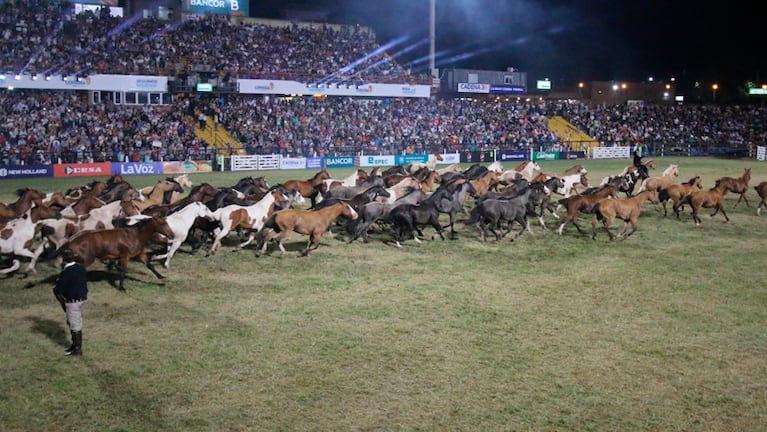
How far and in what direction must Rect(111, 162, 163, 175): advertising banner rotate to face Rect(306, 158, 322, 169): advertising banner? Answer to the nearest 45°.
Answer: approximately 90° to its left

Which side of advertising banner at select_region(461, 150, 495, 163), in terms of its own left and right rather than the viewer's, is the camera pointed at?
front

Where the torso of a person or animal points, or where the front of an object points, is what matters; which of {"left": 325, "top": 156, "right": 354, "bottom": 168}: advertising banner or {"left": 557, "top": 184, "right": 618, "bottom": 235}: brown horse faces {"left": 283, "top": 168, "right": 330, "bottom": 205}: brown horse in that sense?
the advertising banner

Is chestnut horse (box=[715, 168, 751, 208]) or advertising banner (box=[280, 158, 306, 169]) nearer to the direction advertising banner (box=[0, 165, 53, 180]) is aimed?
the chestnut horse

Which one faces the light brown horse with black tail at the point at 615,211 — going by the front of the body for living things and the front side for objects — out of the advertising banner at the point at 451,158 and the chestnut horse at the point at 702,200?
the advertising banner

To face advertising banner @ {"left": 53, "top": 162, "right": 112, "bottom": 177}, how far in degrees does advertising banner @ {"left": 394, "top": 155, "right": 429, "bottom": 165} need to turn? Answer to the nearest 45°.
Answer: approximately 45° to its right

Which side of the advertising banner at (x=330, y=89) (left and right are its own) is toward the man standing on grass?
front

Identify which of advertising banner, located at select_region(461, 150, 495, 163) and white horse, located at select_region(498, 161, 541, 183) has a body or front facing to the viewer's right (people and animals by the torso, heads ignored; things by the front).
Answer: the white horse

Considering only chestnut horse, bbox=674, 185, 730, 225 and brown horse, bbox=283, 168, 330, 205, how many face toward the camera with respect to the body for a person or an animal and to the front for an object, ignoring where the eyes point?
0

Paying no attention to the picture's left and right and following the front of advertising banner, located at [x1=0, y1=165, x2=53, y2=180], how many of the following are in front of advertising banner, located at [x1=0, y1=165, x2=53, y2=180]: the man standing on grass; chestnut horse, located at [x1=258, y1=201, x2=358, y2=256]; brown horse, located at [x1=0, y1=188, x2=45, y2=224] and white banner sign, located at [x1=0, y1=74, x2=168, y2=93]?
3

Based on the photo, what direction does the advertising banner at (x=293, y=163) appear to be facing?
toward the camera

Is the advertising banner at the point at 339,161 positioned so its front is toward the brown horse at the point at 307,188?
yes

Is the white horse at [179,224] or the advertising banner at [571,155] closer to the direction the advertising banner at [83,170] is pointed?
the white horse

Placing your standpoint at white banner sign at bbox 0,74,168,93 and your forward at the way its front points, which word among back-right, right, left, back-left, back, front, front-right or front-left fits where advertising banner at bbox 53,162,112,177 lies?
front

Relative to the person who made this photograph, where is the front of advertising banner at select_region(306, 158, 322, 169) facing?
facing the viewer

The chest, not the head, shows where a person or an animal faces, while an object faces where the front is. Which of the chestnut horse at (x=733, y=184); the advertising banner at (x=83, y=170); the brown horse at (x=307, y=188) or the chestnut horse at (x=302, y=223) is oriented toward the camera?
the advertising banner

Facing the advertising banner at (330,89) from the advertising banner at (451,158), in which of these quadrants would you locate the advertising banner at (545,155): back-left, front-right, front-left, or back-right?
back-right

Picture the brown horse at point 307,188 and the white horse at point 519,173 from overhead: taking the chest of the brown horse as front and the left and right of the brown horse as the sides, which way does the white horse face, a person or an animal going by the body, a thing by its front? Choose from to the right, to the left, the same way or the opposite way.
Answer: the same way

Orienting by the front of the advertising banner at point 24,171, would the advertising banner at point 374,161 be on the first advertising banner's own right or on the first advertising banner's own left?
on the first advertising banner's own left
